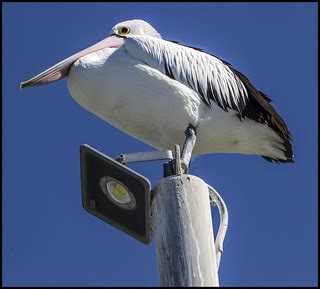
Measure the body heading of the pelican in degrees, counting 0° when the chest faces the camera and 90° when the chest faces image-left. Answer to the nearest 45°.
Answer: approximately 90°
